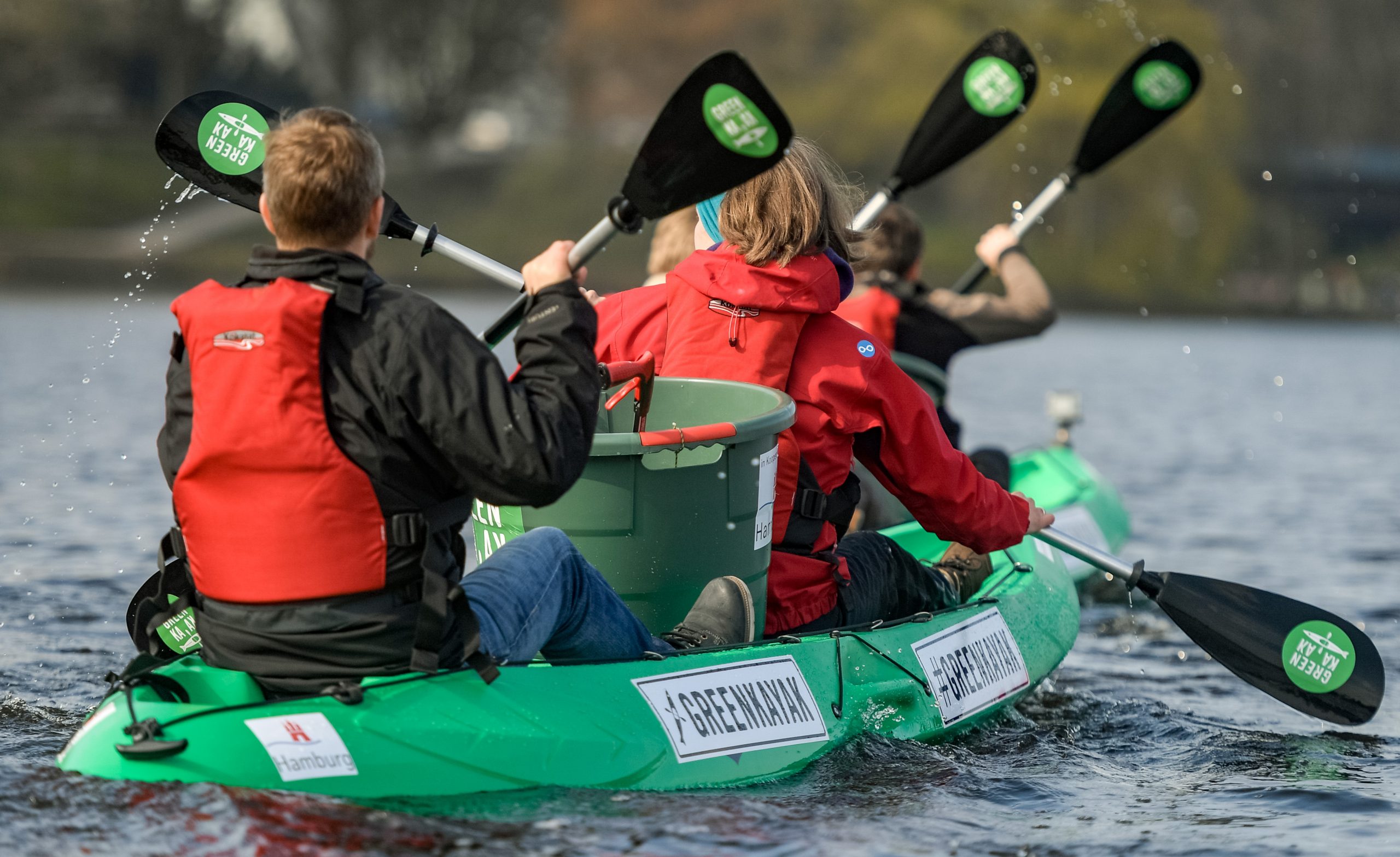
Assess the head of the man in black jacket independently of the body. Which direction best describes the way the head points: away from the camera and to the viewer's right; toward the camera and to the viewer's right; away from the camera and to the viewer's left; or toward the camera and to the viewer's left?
away from the camera and to the viewer's right

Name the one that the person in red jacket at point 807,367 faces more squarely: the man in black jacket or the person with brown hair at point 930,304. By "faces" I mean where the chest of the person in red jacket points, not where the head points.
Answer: the person with brown hair

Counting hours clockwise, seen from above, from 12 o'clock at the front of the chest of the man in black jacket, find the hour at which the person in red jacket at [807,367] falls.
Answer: The person in red jacket is roughly at 12 o'clock from the man in black jacket.

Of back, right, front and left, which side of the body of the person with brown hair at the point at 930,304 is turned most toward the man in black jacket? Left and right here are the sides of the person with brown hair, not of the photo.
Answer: back

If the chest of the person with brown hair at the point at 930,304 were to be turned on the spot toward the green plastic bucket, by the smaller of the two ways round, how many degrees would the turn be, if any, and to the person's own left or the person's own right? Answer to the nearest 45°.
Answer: approximately 180°

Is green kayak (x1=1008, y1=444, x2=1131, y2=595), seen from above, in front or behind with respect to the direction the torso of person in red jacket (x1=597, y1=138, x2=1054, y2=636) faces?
in front

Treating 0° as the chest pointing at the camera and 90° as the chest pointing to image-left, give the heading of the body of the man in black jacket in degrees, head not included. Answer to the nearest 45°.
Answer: approximately 225°

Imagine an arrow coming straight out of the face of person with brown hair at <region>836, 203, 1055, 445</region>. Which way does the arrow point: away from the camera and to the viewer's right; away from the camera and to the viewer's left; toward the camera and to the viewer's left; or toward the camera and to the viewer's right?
away from the camera and to the viewer's right

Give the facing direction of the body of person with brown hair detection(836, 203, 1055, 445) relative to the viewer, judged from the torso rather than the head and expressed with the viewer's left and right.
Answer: facing away from the viewer

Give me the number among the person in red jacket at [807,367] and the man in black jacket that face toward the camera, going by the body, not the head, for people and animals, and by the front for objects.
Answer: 0

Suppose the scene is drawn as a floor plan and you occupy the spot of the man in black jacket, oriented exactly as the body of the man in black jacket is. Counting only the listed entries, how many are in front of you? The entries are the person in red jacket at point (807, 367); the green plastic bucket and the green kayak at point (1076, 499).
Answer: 3

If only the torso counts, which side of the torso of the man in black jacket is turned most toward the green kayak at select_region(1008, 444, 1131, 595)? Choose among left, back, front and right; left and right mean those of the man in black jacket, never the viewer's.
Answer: front

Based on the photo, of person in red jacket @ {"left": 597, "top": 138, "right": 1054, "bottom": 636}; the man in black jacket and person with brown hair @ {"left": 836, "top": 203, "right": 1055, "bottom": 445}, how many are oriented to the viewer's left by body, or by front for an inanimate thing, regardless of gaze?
0

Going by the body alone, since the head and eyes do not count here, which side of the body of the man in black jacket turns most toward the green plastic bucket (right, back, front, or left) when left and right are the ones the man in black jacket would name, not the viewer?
front

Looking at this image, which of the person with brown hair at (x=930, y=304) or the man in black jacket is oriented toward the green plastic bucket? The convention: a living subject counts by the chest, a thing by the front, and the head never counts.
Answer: the man in black jacket

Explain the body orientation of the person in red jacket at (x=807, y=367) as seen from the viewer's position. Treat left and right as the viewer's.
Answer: facing away from the viewer and to the right of the viewer

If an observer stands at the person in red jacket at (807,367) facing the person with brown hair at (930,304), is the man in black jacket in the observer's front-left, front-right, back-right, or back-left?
back-left
